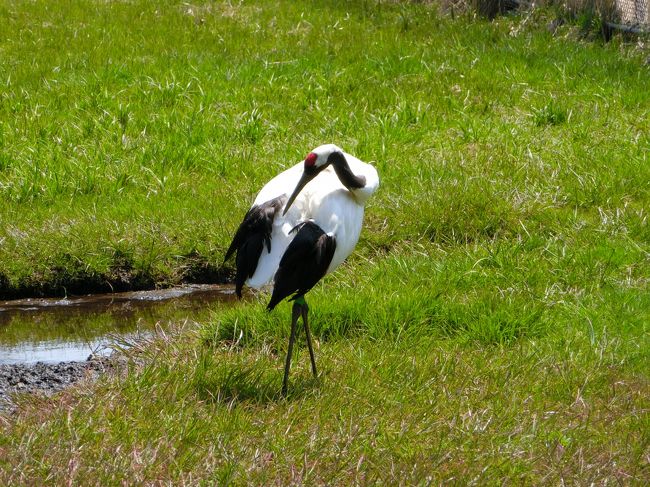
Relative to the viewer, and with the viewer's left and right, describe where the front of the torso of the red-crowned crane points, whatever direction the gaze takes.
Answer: facing away from the viewer and to the right of the viewer
